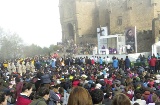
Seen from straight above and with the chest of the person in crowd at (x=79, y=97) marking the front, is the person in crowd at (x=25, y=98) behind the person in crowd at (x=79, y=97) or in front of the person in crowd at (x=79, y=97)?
in front

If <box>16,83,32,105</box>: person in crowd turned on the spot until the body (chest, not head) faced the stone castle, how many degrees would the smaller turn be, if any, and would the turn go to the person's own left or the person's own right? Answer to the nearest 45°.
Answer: approximately 45° to the person's own left

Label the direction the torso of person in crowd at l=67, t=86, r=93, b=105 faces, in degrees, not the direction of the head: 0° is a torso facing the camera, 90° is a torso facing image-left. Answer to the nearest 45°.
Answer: approximately 180°

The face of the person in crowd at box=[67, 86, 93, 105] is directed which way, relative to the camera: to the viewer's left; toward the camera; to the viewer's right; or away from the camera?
away from the camera

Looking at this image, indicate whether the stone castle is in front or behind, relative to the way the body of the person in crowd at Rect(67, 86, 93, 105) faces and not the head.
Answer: in front
